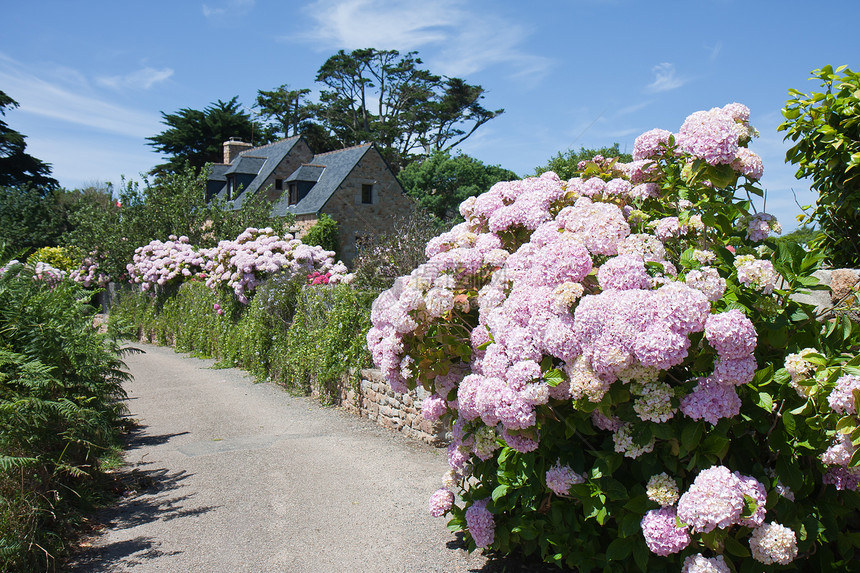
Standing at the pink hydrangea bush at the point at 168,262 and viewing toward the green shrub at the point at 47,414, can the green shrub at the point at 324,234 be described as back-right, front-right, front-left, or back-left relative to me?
back-left

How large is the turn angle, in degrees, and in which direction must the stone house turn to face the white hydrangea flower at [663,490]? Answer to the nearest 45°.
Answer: approximately 45° to its left

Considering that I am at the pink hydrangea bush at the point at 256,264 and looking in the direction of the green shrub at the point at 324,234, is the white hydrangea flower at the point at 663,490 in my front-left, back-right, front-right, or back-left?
back-right

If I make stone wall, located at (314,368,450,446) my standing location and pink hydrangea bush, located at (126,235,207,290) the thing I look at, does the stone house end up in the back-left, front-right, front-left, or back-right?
front-right

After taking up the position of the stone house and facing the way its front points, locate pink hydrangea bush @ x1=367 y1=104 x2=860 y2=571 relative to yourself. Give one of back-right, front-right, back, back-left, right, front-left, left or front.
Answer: front-left

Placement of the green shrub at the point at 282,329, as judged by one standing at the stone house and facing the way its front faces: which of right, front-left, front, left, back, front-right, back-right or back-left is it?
front-left

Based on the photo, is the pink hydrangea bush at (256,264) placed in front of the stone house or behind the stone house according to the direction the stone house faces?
in front

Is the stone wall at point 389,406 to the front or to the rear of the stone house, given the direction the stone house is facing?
to the front

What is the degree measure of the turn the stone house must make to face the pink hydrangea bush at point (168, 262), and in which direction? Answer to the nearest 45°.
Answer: approximately 45° to its left

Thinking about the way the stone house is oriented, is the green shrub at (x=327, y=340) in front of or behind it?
in front

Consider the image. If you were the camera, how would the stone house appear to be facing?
facing the viewer and to the left of the viewer
